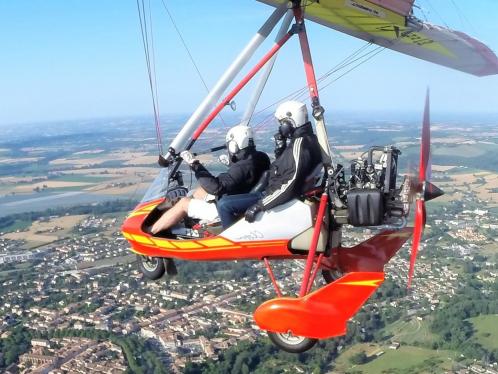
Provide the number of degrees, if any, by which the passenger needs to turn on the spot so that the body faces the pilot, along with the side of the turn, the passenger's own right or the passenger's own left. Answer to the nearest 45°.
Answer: approximately 45° to the passenger's own right

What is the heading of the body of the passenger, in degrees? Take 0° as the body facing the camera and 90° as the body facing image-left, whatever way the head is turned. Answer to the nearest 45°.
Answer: approximately 90°

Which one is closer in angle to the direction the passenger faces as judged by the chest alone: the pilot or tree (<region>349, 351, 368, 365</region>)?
the pilot

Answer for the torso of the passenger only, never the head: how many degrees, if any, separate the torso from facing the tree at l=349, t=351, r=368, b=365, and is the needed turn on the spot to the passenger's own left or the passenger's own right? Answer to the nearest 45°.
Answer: approximately 90° to the passenger's own right
